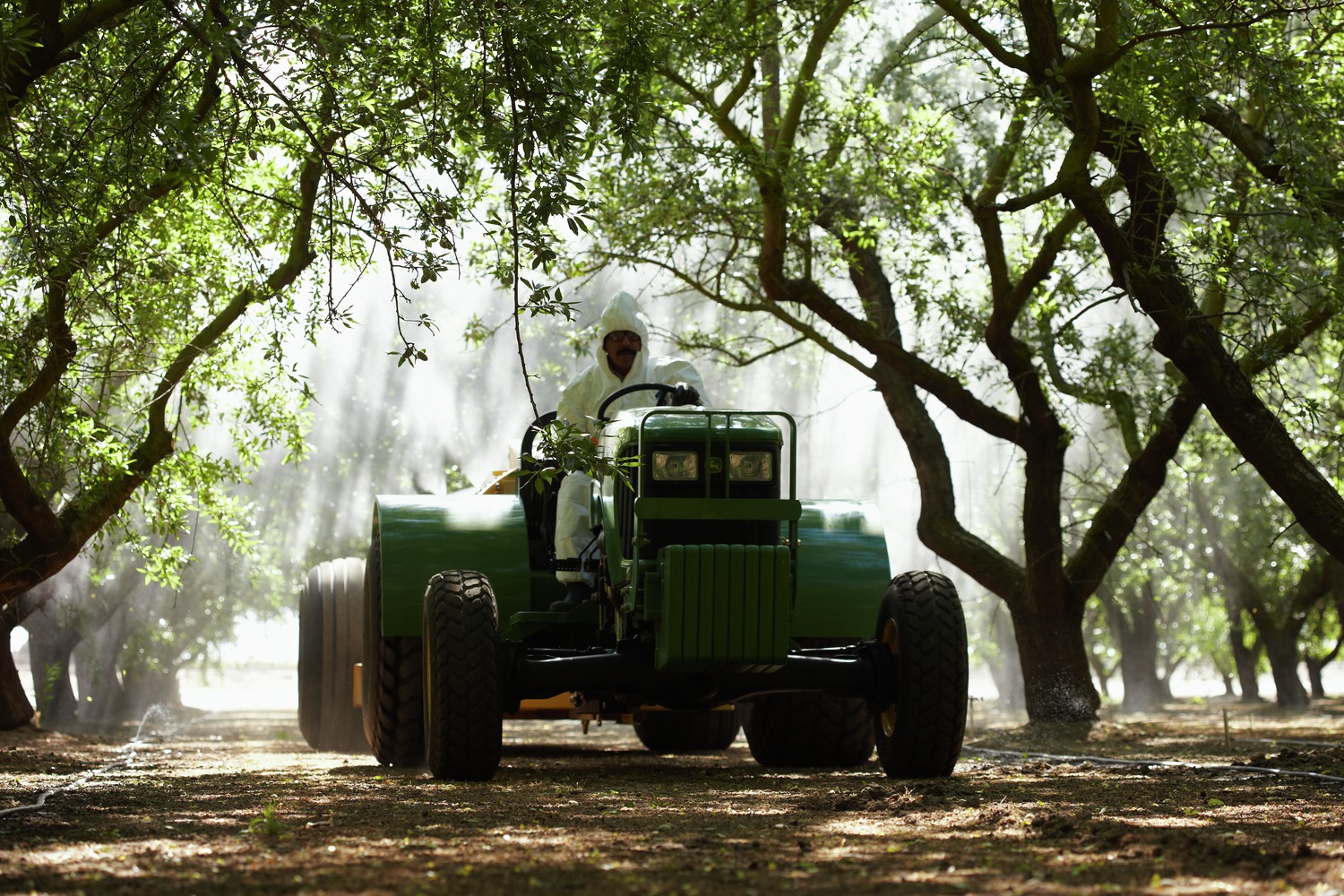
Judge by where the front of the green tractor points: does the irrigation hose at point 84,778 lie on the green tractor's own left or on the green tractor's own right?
on the green tractor's own right

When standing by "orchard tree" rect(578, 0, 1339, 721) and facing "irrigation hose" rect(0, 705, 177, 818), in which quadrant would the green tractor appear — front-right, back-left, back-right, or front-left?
front-left

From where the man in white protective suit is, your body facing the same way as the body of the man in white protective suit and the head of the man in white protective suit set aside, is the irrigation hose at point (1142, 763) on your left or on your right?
on your left

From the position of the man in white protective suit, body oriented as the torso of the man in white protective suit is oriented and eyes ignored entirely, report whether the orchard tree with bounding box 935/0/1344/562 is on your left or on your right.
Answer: on your left

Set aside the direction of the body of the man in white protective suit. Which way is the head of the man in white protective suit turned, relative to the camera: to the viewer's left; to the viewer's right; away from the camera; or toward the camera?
toward the camera

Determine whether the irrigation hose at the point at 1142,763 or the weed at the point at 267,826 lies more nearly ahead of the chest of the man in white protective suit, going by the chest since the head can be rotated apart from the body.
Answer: the weed

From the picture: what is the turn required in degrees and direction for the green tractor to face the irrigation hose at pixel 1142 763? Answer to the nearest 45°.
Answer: approximately 135° to its left

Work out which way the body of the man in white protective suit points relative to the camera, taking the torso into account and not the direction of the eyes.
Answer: toward the camera

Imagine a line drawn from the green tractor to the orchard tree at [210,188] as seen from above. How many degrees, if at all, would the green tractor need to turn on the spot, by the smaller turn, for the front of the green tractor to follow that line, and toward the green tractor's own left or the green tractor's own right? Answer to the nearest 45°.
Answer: approximately 135° to the green tractor's own right

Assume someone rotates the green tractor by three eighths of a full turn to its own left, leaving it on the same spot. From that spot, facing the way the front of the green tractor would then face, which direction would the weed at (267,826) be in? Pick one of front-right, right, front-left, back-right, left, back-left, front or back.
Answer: back

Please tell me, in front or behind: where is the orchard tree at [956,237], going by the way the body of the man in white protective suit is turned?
behind

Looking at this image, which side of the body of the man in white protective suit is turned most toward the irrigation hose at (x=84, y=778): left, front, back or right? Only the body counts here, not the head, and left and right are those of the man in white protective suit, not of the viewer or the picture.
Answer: right
